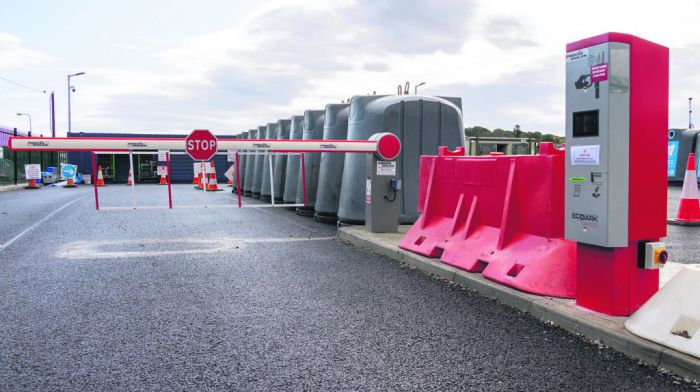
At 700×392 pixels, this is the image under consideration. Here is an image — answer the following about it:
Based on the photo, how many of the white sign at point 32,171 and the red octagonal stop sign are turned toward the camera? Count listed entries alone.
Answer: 2

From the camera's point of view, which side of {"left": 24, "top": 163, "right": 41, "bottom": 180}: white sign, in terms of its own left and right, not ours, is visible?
front

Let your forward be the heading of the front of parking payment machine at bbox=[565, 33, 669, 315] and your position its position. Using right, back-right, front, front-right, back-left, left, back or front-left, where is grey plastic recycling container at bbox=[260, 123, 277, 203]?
right

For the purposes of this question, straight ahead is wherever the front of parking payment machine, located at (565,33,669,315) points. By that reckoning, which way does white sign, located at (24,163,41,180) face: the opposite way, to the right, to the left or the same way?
to the left

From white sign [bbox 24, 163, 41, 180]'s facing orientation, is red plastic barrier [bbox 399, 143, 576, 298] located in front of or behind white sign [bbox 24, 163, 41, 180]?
in front

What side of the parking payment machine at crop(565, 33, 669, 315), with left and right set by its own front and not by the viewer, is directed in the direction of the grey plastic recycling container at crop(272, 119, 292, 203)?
right

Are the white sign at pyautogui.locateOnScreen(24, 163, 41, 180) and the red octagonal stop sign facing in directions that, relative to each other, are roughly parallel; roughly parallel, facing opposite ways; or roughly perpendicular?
roughly parallel

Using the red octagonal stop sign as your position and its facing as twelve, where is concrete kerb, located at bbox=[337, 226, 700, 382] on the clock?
The concrete kerb is roughly at 11 o'clock from the red octagonal stop sign.

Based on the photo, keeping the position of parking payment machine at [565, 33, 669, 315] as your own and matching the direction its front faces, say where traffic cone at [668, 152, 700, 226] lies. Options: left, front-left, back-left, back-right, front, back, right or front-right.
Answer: back-right

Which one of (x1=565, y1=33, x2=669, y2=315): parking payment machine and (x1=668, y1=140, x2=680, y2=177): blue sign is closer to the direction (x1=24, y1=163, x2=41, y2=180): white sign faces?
the parking payment machine

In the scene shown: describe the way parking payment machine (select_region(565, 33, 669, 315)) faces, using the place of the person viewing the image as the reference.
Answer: facing the viewer and to the left of the viewer

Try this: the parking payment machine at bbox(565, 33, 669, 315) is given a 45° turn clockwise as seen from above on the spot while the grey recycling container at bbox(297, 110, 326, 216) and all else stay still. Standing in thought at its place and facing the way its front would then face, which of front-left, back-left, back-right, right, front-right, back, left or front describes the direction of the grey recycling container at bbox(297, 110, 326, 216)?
front-right

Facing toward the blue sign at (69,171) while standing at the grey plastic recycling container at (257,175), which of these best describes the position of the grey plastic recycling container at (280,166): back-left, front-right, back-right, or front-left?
back-left

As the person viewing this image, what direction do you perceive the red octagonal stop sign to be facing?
facing the viewer

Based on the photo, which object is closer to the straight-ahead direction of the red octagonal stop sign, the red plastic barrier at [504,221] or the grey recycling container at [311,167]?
the red plastic barrier
